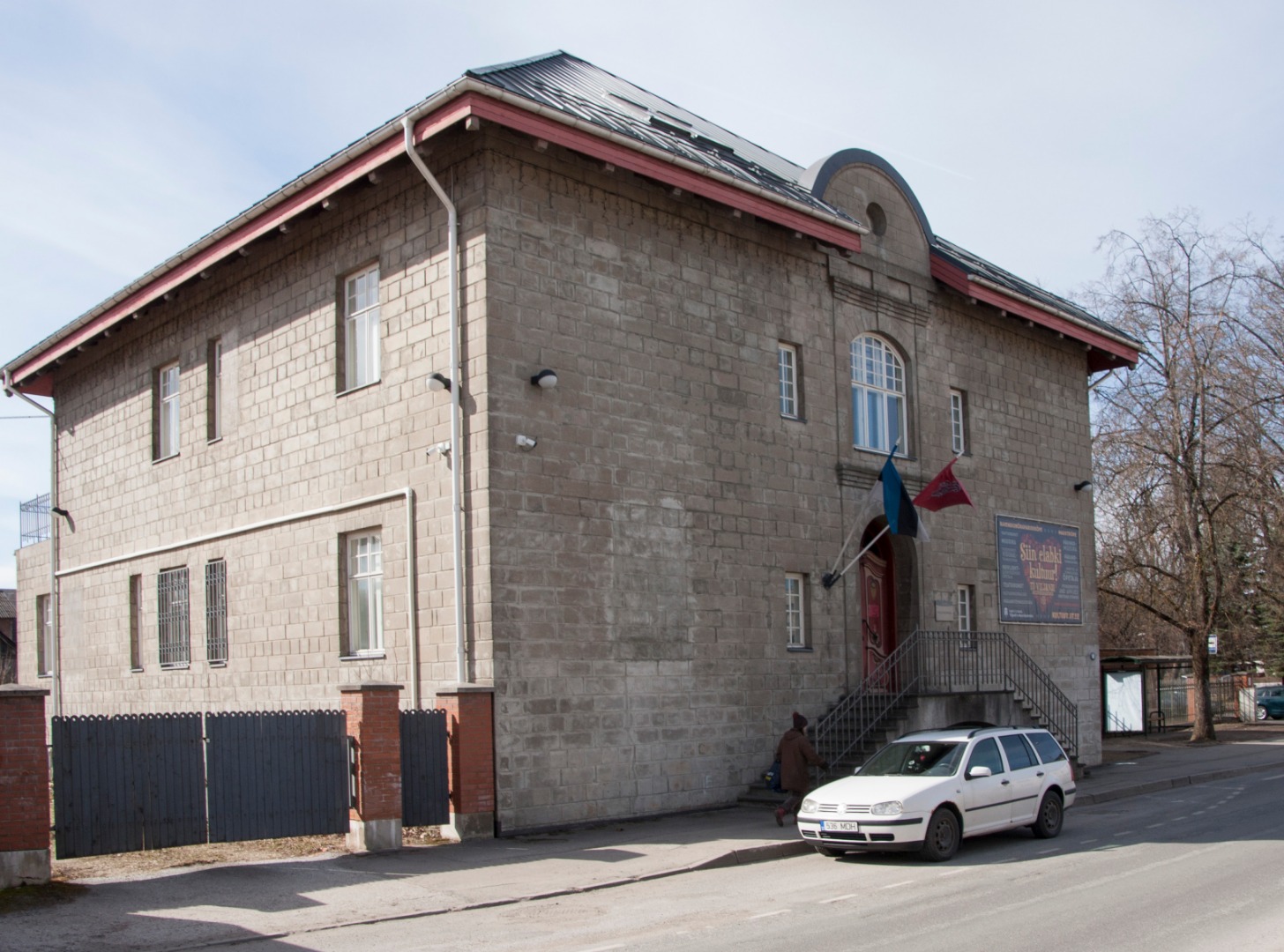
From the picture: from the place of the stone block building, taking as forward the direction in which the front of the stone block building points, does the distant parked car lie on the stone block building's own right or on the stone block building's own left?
on the stone block building's own left

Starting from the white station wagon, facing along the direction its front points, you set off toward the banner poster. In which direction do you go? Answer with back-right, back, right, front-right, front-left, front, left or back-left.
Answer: back-right

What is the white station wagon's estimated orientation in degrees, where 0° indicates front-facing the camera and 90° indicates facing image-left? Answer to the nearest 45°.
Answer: approximately 45°

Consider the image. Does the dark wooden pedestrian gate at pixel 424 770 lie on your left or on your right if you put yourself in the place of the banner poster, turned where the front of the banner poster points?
on your right

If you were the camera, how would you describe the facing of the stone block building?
facing the viewer and to the right of the viewer

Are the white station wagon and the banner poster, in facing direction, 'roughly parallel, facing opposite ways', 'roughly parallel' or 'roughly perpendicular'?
roughly perpendicular

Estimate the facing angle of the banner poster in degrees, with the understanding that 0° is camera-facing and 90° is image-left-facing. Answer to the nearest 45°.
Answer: approximately 315°

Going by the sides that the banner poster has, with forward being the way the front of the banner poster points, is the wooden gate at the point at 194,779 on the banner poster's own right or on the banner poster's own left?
on the banner poster's own right

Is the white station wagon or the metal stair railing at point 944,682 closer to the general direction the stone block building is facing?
the white station wagon

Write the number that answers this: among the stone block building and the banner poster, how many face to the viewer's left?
0

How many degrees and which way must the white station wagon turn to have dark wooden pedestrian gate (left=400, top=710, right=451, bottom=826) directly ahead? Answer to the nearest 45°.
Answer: approximately 45° to its right

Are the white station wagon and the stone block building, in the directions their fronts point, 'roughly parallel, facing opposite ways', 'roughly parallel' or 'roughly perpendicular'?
roughly perpendicular

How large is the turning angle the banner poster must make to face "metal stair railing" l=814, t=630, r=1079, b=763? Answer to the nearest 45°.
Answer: approximately 45° to its right

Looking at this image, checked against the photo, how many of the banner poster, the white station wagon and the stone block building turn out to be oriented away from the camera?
0
